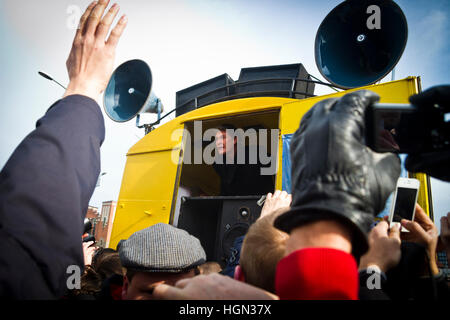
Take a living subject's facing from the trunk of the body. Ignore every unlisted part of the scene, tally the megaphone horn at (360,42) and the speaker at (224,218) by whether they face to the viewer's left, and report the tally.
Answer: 0

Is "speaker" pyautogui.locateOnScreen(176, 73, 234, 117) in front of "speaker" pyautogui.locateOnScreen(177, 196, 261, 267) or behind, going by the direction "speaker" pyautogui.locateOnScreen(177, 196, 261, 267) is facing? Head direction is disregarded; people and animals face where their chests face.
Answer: behind

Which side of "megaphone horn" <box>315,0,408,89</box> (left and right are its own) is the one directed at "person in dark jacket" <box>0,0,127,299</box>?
front

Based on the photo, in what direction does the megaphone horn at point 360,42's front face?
toward the camera

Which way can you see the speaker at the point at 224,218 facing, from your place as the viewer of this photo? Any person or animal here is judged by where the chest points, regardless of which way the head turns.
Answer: facing the viewer and to the right of the viewer

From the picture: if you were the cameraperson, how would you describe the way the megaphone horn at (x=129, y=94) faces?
facing the viewer and to the left of the viewer

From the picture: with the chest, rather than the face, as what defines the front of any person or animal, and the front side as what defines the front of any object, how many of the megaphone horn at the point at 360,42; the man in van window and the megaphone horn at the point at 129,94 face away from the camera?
0

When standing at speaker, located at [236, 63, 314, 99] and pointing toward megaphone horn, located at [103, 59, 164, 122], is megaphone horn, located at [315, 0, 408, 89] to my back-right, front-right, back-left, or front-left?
back-left

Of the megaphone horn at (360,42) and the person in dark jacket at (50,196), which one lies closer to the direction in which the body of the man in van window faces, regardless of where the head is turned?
the person in dark jacket
